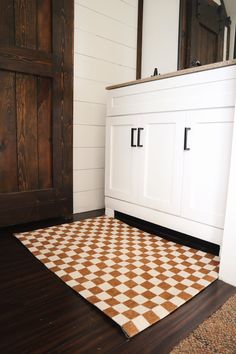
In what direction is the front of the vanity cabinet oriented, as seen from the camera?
facing the viewer and to the left of the viewer

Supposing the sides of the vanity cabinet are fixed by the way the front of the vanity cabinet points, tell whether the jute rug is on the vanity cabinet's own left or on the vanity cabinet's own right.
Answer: on the vanity cabinet's own left

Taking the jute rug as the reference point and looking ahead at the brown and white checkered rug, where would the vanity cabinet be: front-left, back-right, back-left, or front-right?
front-right
